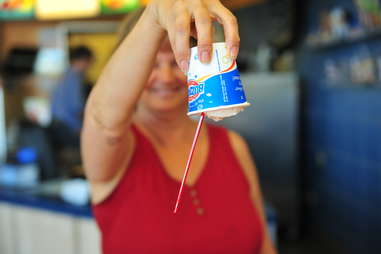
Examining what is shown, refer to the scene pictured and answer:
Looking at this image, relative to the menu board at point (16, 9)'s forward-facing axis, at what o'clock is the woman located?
The woman is roughly at 12 o'clock from the menu board.

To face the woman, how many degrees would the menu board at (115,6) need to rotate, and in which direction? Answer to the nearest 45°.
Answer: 0° — it already faces them

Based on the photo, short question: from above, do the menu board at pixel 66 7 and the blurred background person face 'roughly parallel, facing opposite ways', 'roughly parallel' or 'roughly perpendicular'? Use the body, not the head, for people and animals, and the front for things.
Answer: roughly perpendicular

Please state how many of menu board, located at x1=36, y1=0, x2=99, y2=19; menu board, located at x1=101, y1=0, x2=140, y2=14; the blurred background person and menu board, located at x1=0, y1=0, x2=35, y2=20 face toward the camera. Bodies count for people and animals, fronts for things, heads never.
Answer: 3

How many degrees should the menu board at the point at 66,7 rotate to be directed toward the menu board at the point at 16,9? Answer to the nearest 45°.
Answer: approximately 135° to its right

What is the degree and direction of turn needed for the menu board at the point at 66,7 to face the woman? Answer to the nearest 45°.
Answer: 0° — it already faces them
